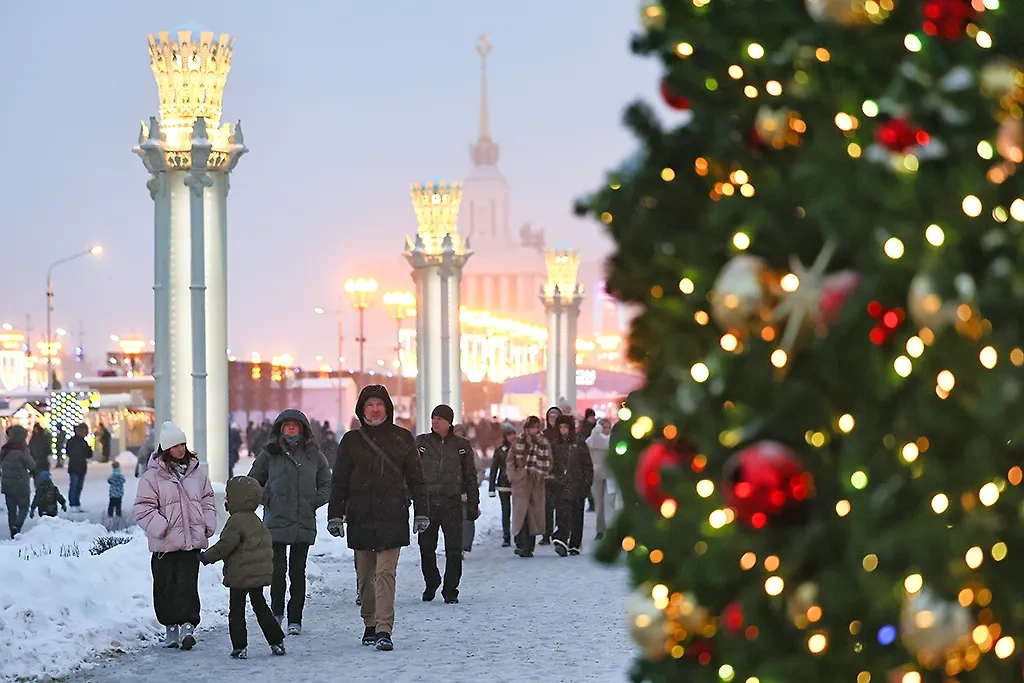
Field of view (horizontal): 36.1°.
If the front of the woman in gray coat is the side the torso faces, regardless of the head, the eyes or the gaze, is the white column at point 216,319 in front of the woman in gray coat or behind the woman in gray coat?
behind

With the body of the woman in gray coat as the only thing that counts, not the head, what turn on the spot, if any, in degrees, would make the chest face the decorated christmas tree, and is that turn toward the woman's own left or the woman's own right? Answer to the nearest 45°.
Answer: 0° — they already face it

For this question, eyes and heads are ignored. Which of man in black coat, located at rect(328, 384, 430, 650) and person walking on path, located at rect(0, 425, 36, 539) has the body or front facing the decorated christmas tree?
the man in black coat

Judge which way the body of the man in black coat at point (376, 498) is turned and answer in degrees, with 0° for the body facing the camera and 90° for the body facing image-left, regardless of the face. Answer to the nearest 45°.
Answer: approximately 0°

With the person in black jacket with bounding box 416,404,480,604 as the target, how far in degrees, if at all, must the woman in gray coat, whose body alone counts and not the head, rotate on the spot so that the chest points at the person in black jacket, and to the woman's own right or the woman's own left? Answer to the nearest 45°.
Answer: approximately 135° to the woman's own left

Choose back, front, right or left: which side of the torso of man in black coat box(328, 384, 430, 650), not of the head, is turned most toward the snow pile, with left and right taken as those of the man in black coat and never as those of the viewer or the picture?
right
